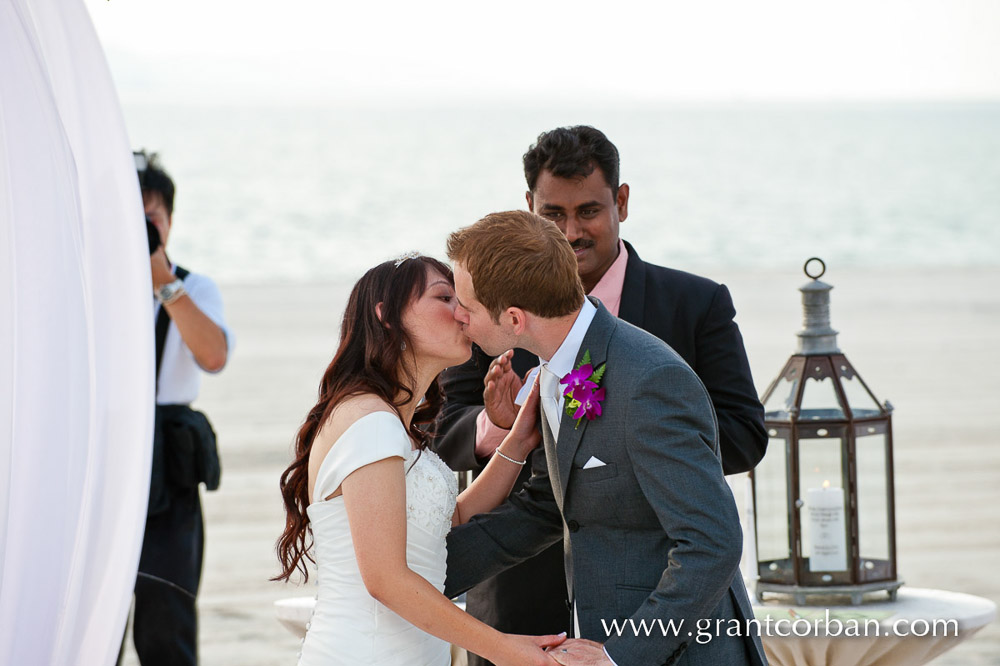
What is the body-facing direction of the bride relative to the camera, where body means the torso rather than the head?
to the viewer's right

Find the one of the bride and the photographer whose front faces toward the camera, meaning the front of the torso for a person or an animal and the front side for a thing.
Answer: the photographer

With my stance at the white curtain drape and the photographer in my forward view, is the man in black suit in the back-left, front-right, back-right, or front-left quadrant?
front-right

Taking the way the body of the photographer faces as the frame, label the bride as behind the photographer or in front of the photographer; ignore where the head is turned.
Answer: in front

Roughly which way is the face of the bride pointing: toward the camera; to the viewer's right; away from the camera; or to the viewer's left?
to the viewer's right

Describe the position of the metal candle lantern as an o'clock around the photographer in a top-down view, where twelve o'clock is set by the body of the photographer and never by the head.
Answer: The metal candle lantern is roughly at 10 o'clock from the photographer.

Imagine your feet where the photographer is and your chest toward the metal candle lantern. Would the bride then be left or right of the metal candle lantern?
right

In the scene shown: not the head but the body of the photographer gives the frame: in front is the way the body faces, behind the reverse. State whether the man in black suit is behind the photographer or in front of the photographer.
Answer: in front

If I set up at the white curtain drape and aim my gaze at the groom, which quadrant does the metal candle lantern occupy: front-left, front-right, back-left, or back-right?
front-left

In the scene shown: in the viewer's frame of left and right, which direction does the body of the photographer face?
facing the viewer

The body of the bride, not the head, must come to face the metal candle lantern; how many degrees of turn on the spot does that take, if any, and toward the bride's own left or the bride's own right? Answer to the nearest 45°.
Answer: approximately 45° to the bride's own left
